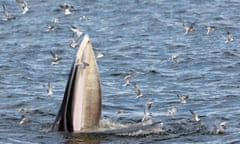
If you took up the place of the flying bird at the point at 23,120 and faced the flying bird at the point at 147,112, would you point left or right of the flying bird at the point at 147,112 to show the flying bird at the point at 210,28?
left

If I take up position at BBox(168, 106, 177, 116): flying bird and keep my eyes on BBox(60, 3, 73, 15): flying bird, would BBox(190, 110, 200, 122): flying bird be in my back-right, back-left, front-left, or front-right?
back-right
